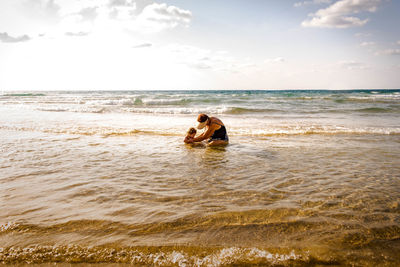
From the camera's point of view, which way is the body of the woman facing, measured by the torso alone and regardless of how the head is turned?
to the viewer's left
